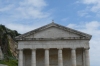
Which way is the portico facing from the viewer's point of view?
toward the camera
